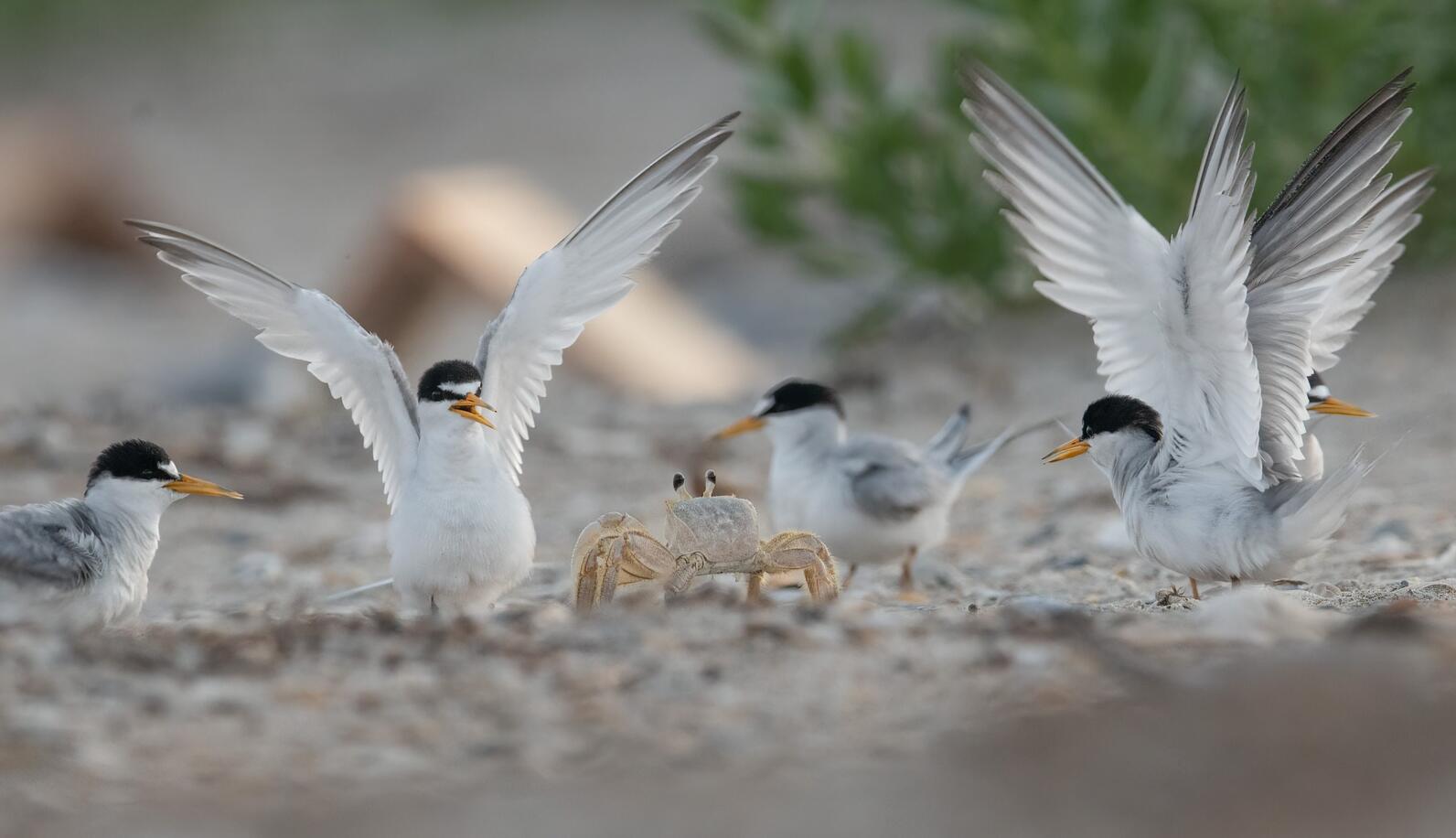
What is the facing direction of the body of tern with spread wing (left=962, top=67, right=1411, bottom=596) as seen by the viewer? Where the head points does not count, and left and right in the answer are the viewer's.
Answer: facing to the left of the viewer

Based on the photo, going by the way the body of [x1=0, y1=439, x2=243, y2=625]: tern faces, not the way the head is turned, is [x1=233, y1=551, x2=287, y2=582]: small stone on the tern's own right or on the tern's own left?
on the tern's own left

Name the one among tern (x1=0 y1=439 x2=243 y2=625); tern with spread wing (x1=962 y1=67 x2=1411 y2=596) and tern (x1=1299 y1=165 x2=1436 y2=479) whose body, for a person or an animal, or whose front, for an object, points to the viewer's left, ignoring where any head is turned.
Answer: the tern with spread wing

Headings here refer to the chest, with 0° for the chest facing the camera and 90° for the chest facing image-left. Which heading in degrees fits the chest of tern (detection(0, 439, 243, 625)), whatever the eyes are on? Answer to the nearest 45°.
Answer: approximately 270°

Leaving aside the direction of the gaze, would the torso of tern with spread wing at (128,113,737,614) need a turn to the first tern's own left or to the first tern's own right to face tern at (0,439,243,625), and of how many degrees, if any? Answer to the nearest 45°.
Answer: approximately 90° to the first tern's own right

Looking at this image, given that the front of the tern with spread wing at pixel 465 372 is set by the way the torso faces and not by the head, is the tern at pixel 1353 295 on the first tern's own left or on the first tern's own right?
on the first tern's own left

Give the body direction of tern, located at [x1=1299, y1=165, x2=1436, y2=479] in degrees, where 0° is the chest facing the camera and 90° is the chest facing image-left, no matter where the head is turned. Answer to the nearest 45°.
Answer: approximately 270°

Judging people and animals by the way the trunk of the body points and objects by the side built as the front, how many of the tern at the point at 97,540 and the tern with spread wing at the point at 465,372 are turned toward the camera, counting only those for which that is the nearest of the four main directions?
1
